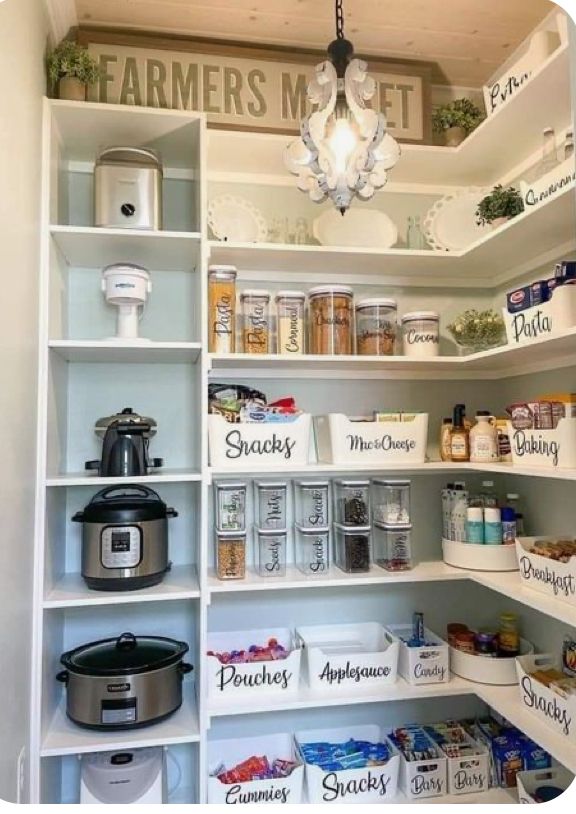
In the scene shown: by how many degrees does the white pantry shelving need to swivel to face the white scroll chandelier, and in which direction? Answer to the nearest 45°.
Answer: approximately 45° to its left

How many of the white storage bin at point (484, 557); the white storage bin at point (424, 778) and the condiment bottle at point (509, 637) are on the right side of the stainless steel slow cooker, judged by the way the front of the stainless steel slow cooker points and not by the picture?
0

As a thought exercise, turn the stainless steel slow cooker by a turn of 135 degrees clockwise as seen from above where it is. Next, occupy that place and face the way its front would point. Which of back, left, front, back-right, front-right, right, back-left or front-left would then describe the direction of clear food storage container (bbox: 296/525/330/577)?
back-right

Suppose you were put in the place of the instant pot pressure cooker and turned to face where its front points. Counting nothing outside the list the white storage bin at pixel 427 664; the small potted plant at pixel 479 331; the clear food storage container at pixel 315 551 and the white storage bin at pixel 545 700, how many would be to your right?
0

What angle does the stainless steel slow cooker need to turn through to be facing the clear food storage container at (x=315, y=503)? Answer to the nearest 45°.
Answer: approximately 90° to its left

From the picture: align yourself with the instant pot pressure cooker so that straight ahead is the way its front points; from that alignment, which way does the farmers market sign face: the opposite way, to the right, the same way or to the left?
the same way

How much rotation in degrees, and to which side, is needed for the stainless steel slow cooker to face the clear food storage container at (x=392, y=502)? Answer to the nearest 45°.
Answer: approximately 90° to its left

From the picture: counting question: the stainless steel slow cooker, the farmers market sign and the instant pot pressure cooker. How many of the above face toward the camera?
3

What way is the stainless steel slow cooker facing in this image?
toward the camera

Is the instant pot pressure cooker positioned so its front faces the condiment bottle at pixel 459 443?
no

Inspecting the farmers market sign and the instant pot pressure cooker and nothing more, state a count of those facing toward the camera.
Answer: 2

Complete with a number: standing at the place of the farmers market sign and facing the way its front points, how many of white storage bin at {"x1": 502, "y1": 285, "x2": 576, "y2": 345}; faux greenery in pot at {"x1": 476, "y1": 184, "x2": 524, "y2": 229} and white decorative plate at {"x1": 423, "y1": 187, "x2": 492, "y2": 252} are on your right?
0
